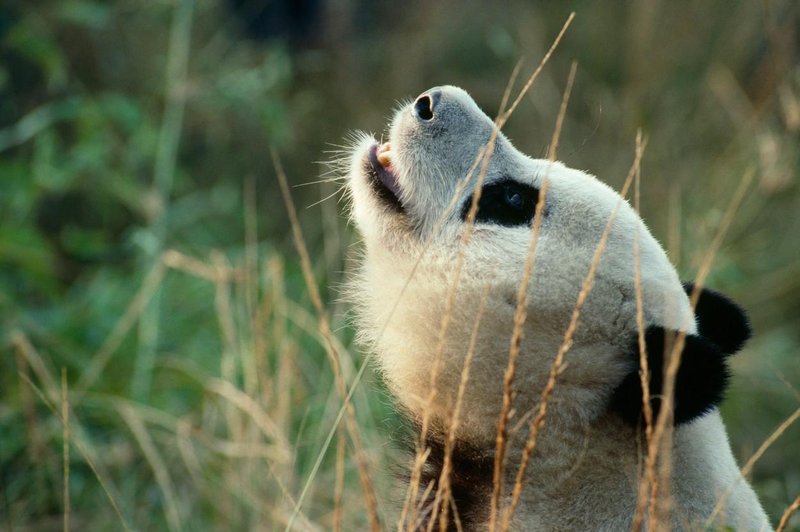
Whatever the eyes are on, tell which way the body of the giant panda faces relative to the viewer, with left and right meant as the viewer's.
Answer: facing to the left of the viewer
